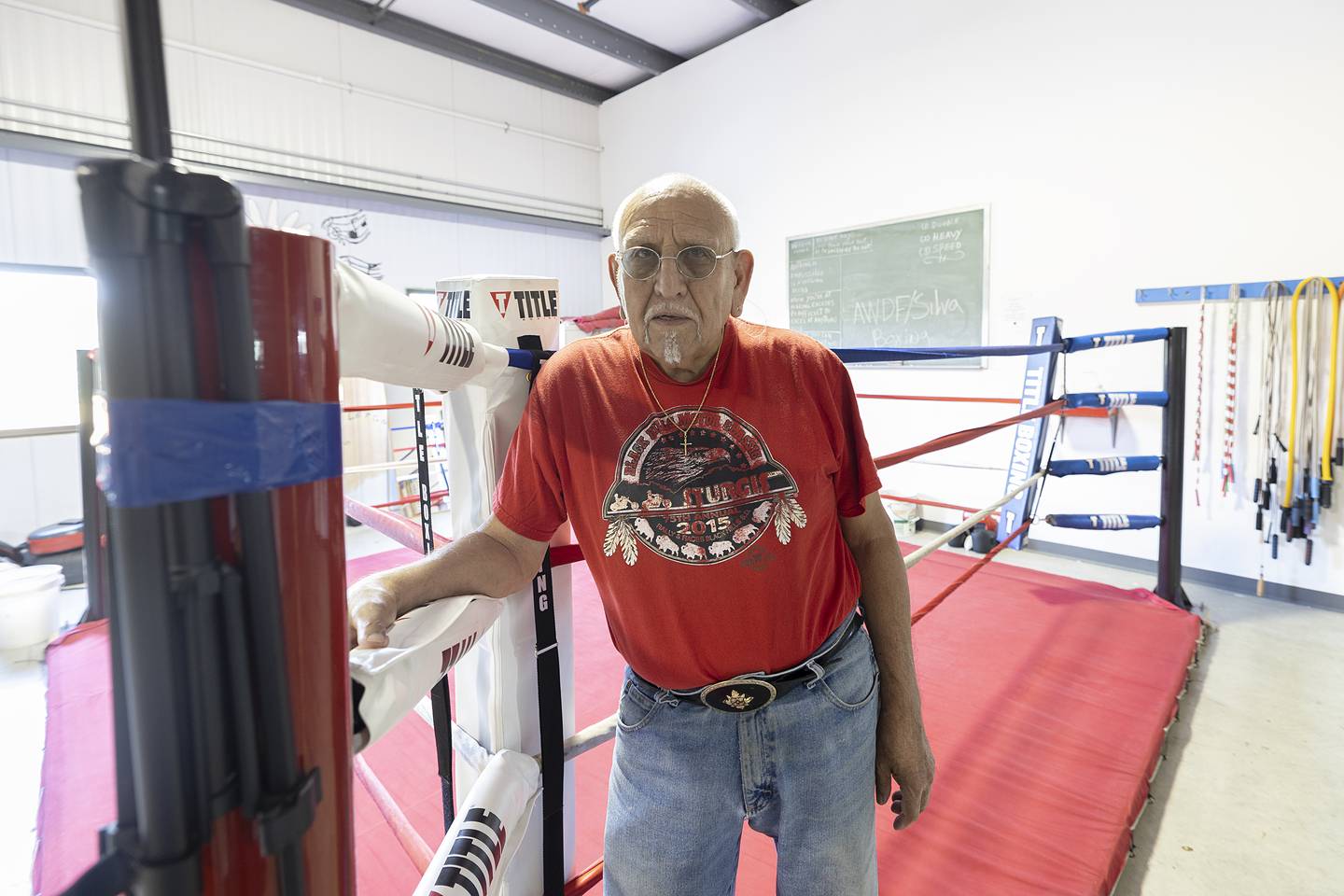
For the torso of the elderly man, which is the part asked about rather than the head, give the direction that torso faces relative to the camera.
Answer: toward the camera

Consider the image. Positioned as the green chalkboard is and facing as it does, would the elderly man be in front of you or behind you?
in front

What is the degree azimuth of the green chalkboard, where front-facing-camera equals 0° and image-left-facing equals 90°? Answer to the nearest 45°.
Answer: approximately 45°

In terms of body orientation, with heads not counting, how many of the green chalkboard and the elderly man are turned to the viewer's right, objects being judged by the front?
0

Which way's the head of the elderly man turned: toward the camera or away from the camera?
toward the camera

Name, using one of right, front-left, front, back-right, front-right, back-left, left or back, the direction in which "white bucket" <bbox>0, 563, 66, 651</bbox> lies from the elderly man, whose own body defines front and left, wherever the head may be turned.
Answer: back-right

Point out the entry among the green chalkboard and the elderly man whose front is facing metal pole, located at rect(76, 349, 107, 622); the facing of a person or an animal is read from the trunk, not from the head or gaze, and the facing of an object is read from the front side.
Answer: the green chalkboard

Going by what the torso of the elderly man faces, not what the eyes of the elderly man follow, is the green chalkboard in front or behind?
behind

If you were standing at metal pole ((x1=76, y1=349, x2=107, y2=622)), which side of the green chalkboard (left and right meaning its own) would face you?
front

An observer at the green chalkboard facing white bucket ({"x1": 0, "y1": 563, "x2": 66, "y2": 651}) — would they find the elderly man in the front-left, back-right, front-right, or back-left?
front-left

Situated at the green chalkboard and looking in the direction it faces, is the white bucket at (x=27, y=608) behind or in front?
in front
